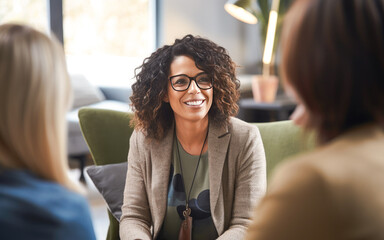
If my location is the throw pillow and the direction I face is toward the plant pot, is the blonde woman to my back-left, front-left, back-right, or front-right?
back-right

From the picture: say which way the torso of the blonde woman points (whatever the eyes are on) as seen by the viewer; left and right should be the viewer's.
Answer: facing away from the viewer and to the right of the viewer

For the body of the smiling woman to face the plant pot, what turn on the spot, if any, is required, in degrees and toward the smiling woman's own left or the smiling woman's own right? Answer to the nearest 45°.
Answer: approximately 180°

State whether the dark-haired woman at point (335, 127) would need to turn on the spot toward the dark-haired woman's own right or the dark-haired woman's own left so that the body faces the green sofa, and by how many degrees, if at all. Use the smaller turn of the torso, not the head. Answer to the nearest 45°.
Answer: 0° — they already face it

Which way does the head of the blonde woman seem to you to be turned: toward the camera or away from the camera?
away from the camera

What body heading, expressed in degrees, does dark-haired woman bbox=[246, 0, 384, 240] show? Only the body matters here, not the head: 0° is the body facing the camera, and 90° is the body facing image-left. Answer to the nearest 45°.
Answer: approximately 135°

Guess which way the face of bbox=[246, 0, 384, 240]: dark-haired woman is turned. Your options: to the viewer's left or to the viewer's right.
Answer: to the viewer's left

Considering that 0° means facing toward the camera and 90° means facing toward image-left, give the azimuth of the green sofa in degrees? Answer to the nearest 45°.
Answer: approximately 0°
